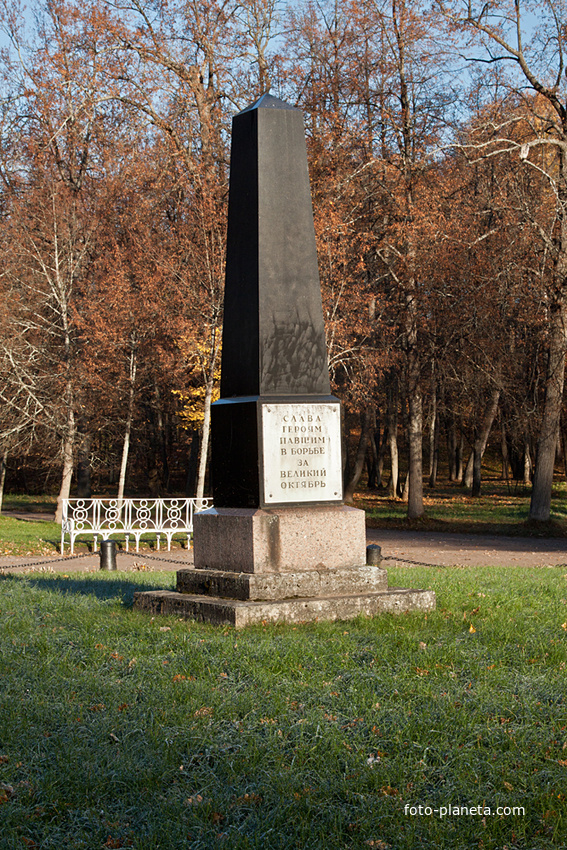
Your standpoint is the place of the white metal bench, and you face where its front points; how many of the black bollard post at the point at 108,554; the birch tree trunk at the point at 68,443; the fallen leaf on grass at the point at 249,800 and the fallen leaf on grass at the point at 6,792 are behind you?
1

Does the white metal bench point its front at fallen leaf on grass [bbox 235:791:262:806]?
yes

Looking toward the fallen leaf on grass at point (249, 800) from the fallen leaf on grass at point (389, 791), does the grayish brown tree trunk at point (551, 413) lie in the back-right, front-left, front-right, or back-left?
back-right

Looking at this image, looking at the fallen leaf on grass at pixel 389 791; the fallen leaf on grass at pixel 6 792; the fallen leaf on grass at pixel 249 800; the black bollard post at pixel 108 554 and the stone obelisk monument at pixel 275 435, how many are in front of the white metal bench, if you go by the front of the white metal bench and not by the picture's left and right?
5

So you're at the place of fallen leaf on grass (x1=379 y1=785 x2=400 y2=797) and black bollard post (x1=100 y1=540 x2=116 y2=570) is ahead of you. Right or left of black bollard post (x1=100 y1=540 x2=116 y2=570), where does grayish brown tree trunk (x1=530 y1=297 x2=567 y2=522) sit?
right

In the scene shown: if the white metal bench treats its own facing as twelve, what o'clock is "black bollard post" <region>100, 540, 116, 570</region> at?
The black bollard post is roughly at 12 o'clock from the white metal bench.

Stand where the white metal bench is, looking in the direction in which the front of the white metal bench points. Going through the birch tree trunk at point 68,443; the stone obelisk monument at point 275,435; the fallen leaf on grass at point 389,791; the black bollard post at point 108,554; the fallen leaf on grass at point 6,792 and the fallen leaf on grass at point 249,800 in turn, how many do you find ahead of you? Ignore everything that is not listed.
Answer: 5

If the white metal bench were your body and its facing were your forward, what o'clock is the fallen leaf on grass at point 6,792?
The fallen leaf on grass is roughly at 12 o'clock from the white metal bench.

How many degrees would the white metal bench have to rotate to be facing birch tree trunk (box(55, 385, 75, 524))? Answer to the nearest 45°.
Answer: approximately 180°

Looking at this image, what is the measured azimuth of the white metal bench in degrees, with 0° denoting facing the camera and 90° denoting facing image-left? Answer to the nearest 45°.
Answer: approximately 0°

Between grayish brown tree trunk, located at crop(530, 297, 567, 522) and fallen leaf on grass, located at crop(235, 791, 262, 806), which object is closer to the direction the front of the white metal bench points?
the fallen leaf on grass

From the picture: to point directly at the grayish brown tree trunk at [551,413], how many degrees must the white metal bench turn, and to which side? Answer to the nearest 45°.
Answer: approximately 90° to its left

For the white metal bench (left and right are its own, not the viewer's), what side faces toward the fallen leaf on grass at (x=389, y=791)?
front

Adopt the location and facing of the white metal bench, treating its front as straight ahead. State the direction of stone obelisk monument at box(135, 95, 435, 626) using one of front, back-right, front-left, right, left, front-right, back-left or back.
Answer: front
